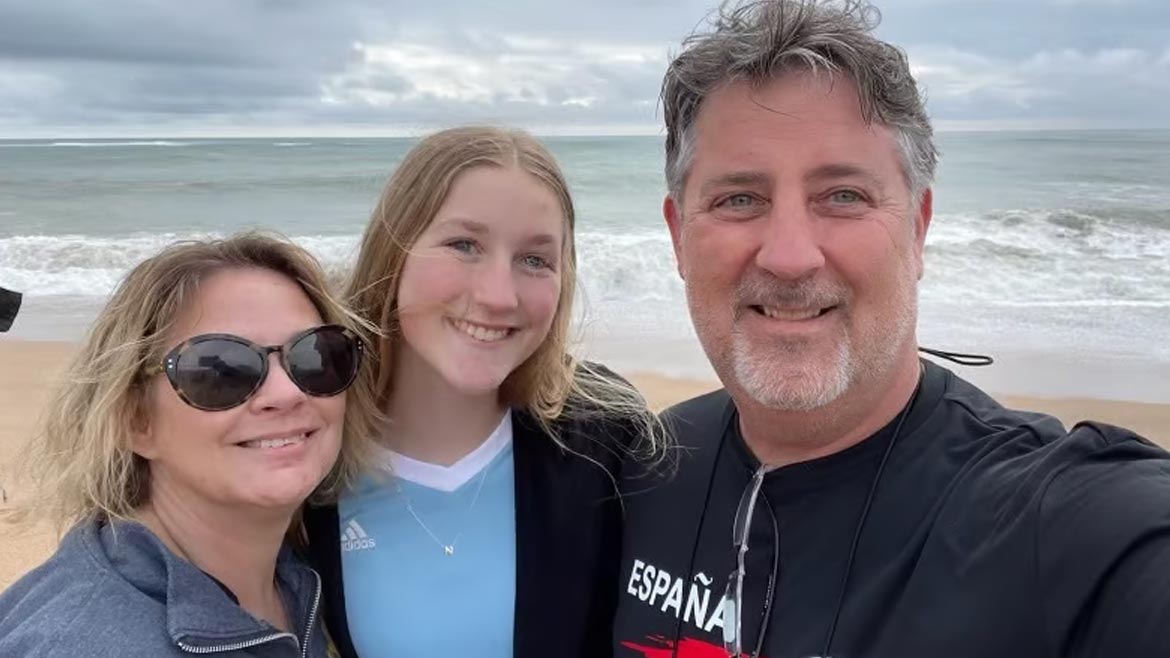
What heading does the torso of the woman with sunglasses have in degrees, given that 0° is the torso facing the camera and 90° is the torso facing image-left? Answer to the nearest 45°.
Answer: approximately 315°

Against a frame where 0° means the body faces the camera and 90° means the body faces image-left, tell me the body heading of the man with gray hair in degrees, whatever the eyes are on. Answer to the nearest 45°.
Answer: approximately 45°

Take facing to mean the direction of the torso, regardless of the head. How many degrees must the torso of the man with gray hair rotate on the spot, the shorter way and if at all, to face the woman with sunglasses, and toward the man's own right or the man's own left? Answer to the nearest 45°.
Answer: approximately 45° to the man's own right
